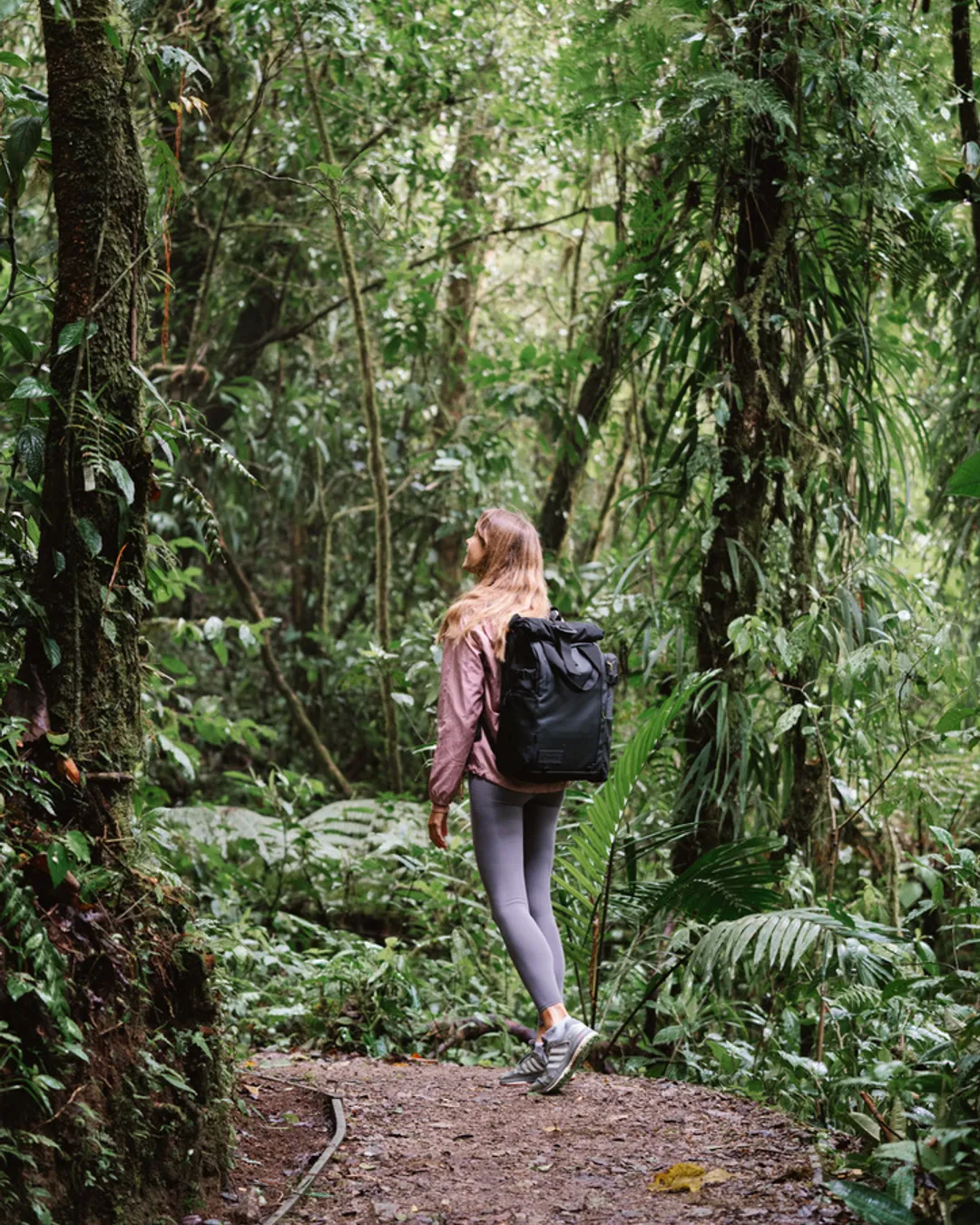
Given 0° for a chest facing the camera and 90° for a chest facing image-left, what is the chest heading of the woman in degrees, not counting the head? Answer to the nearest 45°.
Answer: approximately 135°

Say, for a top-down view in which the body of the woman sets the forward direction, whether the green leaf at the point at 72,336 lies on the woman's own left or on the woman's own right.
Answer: on the woman's own left

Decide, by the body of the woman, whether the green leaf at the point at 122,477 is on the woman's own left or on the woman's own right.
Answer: on the woman's own left

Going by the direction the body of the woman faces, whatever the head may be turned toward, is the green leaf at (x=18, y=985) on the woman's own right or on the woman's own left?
on the woman's own left

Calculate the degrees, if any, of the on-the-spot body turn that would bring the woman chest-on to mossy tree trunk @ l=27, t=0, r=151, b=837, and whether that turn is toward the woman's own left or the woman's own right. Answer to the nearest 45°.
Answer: approximately 90° to the woman's own left

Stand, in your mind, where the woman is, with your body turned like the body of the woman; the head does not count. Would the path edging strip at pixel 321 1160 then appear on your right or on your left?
on your left

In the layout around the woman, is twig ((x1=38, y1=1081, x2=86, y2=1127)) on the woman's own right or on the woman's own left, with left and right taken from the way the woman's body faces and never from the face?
on the woman's own left

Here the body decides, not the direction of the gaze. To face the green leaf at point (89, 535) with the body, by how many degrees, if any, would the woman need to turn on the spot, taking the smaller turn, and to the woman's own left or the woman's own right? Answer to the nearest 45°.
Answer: approximately 90° to the woman's own left

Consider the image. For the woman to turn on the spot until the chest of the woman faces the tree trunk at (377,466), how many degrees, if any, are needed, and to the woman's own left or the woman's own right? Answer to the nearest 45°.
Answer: approximately 45° to the woman's own right

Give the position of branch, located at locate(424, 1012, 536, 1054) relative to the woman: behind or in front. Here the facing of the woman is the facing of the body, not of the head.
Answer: in front
